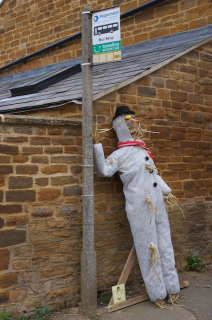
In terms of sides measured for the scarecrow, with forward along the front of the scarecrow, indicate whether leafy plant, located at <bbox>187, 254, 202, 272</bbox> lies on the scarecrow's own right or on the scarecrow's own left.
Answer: on the scarecrow's own left

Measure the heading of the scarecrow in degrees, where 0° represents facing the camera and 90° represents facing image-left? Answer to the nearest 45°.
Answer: approximately 315°

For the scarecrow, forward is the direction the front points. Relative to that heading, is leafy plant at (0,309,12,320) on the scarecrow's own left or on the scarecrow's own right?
on the scarecrow's own right

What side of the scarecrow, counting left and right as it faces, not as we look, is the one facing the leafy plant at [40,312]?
right
